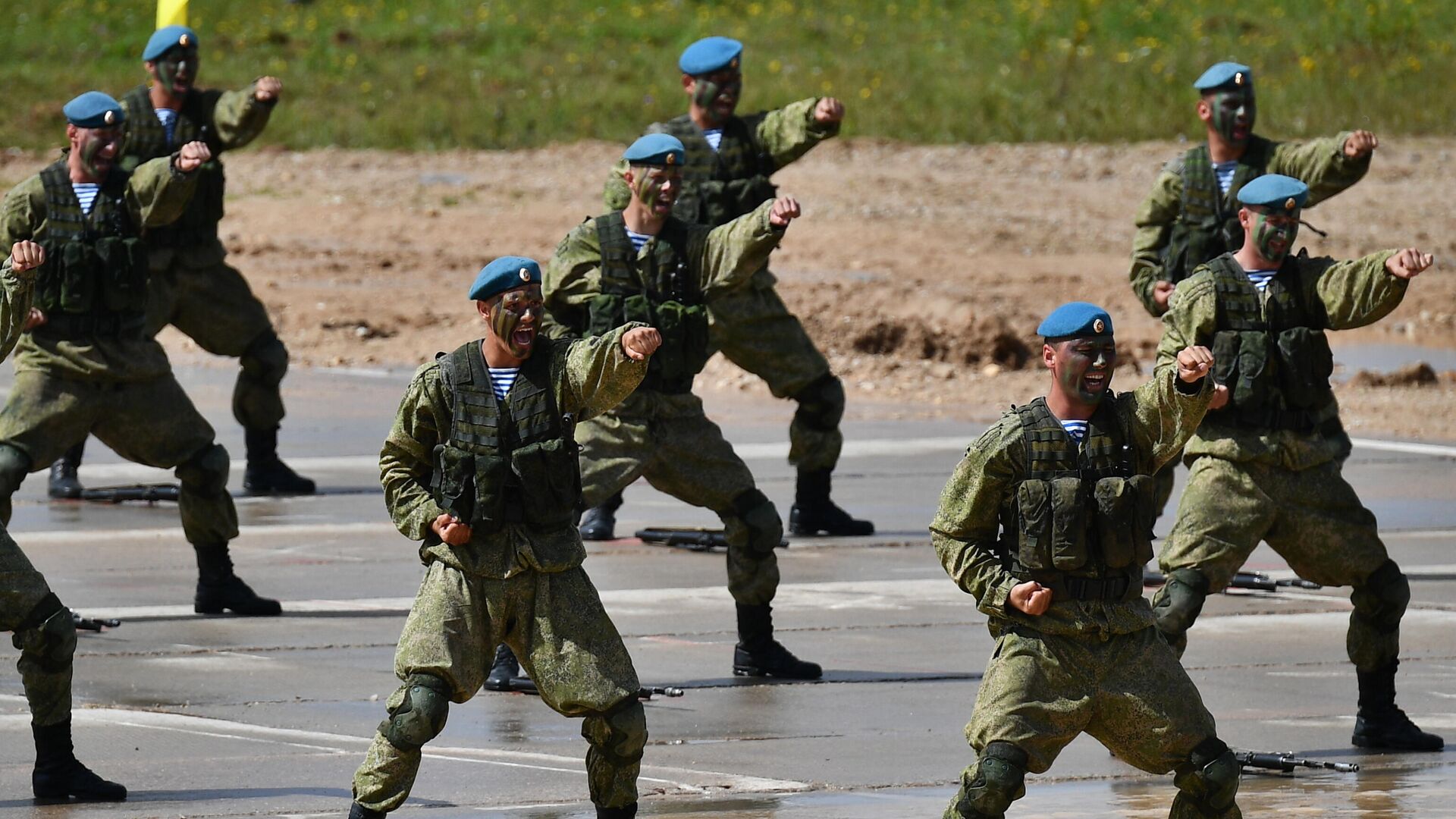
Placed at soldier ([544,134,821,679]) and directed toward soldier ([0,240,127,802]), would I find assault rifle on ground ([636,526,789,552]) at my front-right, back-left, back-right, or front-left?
back-right

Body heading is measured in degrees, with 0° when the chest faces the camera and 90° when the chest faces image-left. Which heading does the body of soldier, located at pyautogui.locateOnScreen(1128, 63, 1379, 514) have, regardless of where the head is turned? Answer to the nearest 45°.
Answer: approximately 315°

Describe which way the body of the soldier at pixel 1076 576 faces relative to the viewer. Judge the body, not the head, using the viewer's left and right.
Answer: facing the viewer and to the right of the viewer

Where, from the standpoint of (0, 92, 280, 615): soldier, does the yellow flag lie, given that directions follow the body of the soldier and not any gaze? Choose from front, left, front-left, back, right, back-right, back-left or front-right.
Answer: back-left

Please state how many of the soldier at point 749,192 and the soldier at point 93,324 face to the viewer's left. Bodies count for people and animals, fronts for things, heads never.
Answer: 0

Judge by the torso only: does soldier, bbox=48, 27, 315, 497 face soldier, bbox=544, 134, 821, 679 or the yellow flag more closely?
the soldier

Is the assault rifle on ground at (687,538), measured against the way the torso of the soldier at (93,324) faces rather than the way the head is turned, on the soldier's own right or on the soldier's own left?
on the soldier's own left

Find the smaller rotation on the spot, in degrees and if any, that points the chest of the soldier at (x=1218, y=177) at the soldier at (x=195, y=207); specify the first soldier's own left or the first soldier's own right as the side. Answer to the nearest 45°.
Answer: approximately 135° to the first soldier's own right

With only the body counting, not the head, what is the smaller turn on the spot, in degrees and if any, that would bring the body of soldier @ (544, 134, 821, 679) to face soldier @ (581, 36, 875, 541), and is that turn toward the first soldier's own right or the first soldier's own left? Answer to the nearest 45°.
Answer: approximately 135° to the first soldier's own left

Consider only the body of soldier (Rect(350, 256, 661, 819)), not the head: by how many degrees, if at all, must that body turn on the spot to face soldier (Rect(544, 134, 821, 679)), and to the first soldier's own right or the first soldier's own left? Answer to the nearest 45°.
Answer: approximately 135° to the first soldier's own left

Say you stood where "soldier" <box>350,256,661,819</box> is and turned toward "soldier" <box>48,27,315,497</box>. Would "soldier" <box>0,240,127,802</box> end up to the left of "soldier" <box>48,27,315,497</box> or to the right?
left
